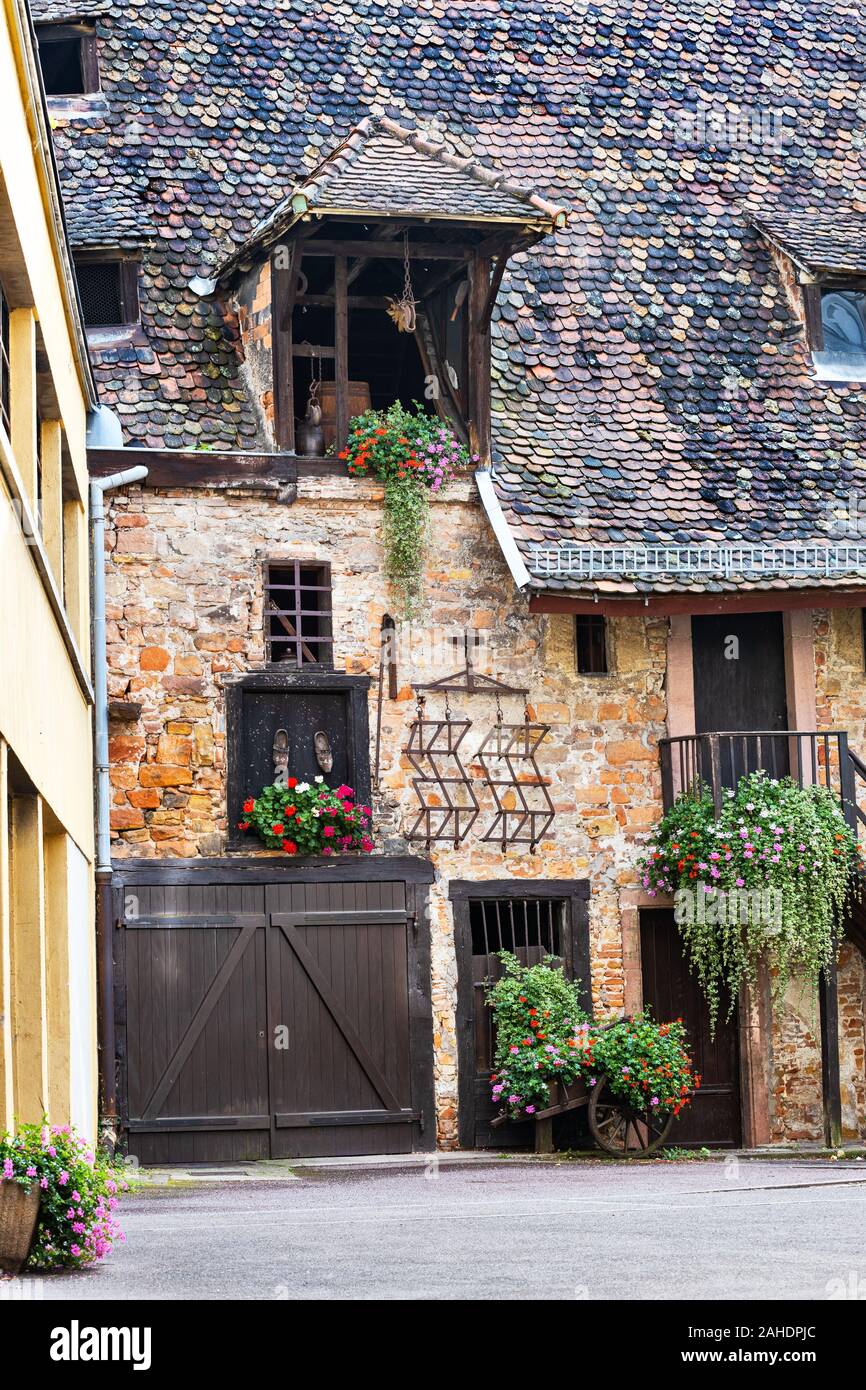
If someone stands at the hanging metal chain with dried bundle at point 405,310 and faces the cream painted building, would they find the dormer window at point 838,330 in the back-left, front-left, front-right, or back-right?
back-left

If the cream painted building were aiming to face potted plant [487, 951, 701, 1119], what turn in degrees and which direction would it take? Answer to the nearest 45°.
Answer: approximately 45° to its left

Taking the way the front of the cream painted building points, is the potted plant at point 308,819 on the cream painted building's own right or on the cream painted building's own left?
on the cream painted building's own left

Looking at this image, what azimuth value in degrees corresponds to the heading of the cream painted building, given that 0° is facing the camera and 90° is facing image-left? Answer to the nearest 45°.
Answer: approximately 270°

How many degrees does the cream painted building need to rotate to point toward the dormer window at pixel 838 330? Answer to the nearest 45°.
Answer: approximately 45° to its left

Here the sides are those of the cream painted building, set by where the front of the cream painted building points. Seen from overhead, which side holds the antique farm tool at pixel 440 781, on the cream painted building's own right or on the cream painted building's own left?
on the cream painted building's own left

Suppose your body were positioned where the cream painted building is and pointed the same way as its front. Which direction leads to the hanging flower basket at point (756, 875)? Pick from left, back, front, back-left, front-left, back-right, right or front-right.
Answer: front-left

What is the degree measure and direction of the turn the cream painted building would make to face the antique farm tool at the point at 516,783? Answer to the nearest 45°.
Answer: approximately 45° to its left

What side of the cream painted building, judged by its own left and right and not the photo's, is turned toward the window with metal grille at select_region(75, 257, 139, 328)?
left

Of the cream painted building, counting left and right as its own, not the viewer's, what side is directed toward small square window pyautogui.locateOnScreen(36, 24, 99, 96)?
left
